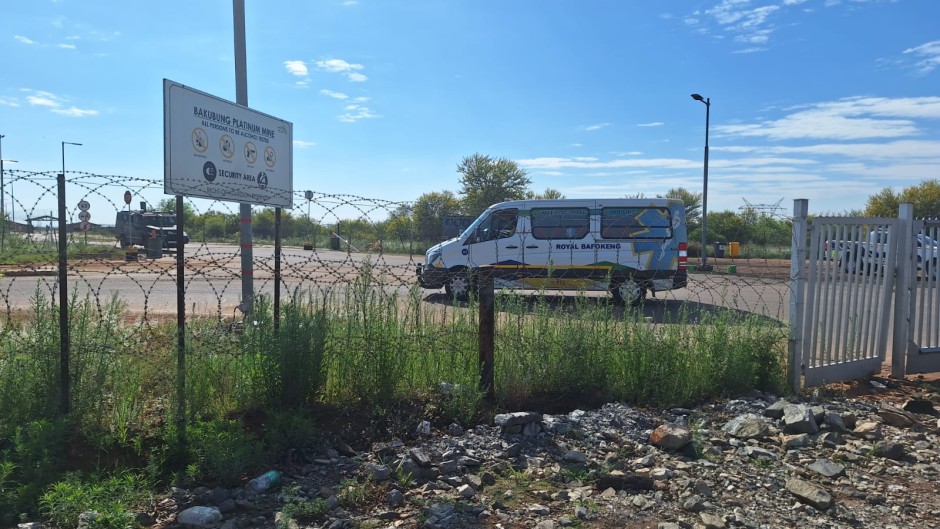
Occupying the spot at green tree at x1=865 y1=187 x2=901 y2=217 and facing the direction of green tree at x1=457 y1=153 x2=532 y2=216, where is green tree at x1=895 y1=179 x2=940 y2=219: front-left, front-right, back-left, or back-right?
back-left

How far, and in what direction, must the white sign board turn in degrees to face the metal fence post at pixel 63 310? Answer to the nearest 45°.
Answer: approximately 90° to its right

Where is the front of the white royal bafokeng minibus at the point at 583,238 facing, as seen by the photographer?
facing to the left of the viewer

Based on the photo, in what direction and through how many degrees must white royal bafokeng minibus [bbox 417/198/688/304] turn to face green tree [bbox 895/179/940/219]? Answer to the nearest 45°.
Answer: approximately 135° to its right

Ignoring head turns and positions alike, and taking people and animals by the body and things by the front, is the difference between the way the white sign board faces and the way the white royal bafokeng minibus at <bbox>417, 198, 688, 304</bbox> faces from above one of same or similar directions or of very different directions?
very different directions

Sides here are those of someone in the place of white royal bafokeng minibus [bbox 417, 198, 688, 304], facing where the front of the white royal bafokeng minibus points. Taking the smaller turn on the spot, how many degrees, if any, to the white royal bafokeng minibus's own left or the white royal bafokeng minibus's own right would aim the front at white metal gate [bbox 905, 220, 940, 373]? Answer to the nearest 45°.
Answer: approximately 135° to the white royal bafokeng minibus's own left

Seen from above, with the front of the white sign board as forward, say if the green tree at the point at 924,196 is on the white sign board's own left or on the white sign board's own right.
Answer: on the white sign board's own left
